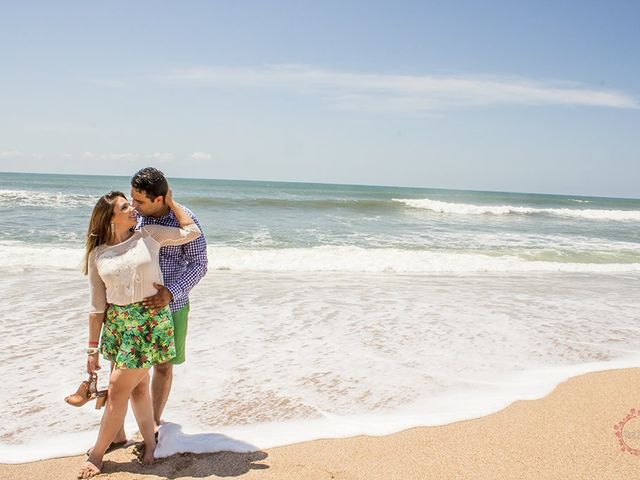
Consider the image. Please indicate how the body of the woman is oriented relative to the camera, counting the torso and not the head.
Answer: toward the camera

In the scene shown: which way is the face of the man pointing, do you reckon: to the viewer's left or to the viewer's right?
to the viewer's left

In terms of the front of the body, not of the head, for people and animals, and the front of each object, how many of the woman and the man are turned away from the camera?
0

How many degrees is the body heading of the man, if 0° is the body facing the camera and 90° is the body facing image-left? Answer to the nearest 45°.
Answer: approximately 45°
